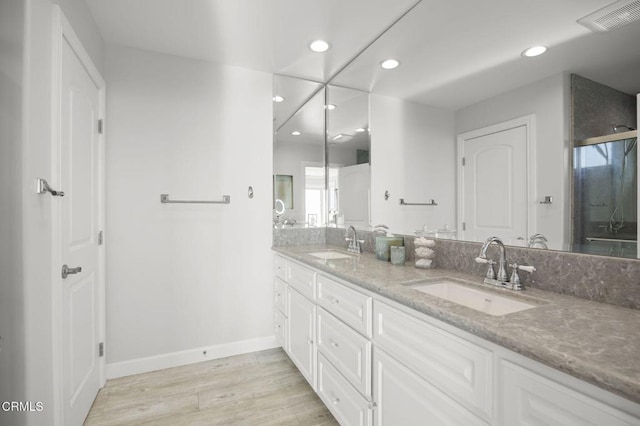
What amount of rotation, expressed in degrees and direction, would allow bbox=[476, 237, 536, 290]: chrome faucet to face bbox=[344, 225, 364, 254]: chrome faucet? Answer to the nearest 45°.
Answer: approximately 90° to its right

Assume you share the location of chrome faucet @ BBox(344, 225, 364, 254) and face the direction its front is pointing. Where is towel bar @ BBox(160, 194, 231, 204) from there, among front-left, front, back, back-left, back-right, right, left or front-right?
front-right

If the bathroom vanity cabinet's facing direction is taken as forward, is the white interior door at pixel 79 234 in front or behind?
in front

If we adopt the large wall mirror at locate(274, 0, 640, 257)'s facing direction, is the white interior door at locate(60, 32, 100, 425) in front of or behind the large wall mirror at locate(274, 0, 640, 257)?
in front

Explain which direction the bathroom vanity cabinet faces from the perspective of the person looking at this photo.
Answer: facing the viewer and to the left of the viewer

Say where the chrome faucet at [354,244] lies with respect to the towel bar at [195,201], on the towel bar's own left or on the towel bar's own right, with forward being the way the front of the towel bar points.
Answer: on the towel bar's own left

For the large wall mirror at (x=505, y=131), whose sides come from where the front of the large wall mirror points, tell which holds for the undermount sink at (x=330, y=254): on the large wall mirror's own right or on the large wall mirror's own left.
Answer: on the large wall mirror's own right

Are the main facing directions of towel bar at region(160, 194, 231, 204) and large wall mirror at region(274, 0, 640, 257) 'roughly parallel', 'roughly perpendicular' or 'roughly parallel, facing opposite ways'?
roughly perpendicular

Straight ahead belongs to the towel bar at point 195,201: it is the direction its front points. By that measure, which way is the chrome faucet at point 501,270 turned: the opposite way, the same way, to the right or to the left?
to the right

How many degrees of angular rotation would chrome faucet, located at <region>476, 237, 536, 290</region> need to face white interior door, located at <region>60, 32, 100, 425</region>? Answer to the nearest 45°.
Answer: approximately 45° to its right

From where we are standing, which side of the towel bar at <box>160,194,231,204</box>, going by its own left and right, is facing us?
front

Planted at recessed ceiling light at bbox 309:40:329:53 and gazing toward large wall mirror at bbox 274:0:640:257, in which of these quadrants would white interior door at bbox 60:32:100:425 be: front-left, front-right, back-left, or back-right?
back-right

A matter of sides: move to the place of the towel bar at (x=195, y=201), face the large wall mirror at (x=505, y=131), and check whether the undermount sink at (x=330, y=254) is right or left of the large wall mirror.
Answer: left

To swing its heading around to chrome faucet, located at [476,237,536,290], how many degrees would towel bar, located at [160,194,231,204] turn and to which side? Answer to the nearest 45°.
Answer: approximately 45° to its left
